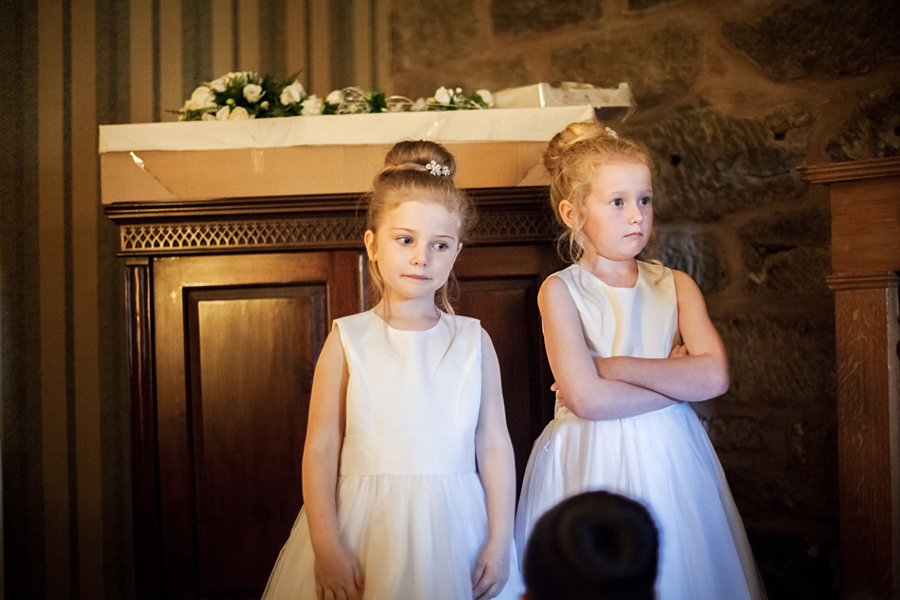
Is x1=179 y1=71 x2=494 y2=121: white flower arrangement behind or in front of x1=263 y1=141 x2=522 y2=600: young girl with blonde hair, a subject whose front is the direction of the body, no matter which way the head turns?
behind

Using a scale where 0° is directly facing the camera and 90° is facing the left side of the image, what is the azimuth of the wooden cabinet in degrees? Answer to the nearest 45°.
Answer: approximately 0°

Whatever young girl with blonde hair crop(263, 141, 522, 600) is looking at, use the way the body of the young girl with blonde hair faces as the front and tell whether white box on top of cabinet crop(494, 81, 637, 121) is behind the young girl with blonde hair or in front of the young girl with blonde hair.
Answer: behind

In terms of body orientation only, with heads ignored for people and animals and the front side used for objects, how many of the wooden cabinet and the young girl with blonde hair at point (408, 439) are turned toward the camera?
2
